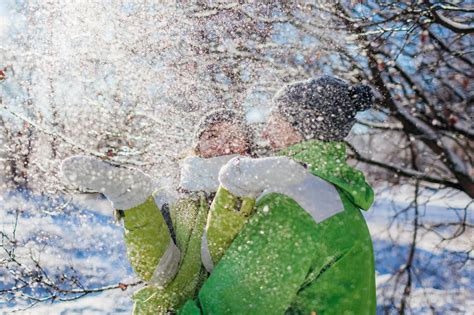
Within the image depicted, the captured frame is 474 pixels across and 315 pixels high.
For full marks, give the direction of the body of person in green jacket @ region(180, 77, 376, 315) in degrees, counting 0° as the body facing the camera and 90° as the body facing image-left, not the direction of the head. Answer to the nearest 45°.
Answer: approximately 90°
